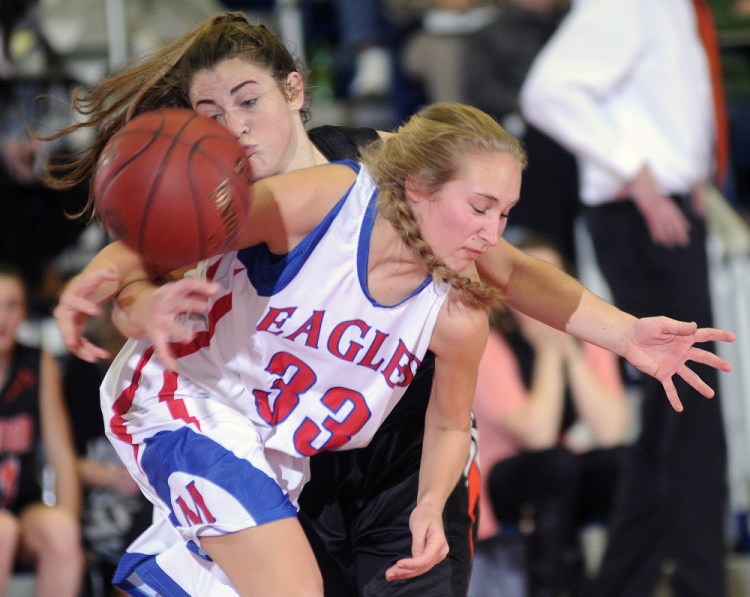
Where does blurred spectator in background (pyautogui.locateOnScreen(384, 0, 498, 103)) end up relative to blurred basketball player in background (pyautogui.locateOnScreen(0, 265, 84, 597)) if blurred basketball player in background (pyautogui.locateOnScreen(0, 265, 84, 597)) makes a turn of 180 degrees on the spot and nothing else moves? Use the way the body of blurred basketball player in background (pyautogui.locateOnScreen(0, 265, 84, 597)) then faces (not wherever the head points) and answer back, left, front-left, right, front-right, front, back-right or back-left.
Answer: front-right

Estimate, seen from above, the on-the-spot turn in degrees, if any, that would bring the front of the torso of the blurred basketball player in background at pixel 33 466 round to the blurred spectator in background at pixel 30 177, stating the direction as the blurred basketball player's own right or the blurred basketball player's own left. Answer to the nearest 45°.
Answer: approximately 180°

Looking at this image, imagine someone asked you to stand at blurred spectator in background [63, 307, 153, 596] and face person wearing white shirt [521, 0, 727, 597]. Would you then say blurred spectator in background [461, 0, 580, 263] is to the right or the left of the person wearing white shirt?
left

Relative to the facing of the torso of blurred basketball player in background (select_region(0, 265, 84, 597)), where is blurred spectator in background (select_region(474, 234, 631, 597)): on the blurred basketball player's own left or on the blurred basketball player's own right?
on the blurred basketball player's own left

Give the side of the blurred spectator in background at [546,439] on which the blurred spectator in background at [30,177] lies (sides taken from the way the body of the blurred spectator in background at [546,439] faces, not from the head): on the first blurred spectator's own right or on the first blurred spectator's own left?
on the first blurred spectator's own right

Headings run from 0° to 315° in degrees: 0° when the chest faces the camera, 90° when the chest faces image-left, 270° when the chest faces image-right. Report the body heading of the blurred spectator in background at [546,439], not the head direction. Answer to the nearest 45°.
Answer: approximately 0°

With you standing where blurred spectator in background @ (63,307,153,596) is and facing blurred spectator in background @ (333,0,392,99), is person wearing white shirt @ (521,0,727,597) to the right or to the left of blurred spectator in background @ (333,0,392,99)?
right

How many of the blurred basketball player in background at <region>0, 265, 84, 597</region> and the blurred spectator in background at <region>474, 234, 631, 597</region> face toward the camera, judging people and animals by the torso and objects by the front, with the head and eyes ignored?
2
